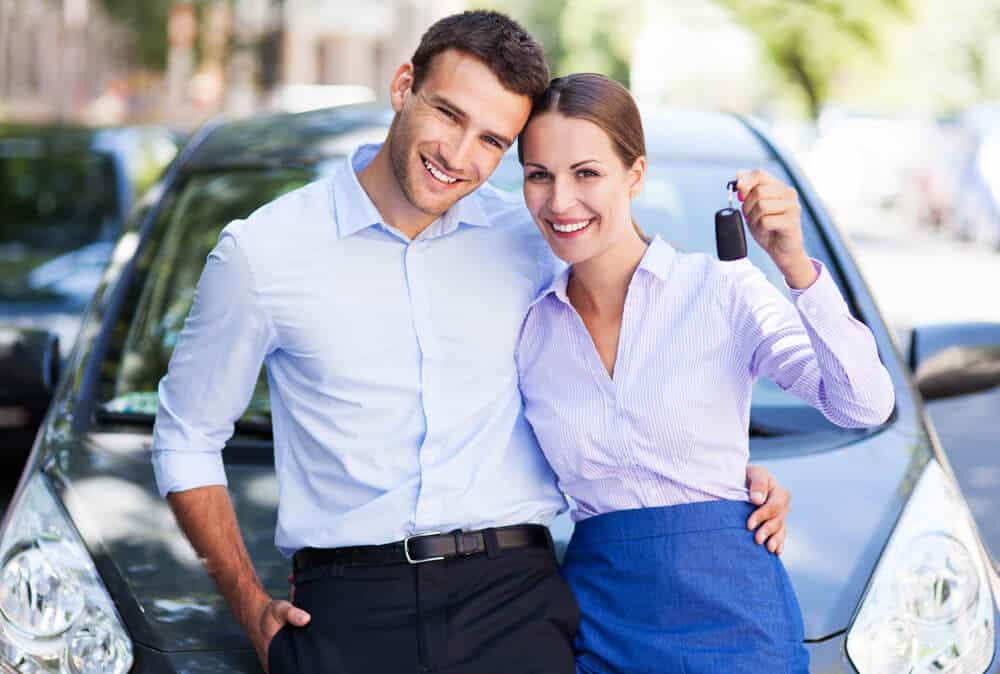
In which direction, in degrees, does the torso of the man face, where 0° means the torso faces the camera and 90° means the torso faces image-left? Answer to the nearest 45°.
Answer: approximately 0°

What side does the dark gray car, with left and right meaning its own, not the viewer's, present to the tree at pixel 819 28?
back

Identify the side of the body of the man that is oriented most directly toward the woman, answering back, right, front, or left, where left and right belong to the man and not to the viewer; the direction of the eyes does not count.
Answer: left

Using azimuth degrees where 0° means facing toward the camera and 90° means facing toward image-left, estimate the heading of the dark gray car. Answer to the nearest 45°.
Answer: approximately 0°

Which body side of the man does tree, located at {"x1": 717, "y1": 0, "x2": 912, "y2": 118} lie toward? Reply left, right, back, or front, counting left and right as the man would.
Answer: back

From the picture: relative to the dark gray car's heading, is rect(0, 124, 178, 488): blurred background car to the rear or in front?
to the rear

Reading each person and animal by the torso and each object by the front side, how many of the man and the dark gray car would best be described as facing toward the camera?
2
